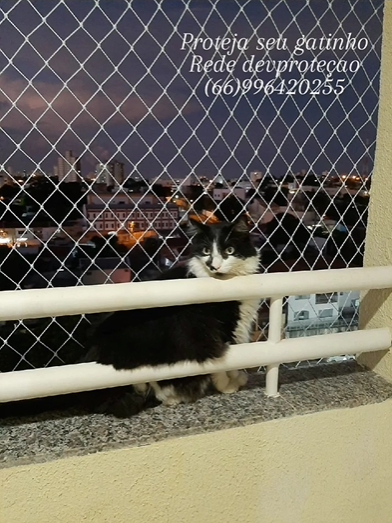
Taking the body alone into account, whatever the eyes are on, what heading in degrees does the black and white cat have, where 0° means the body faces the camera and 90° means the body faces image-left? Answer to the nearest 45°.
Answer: approximately 270°

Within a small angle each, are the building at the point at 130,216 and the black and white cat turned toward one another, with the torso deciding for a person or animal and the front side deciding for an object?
no

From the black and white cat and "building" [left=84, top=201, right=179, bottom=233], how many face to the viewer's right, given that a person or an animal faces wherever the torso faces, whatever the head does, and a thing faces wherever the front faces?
1

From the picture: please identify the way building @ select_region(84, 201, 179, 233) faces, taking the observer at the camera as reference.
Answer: facing the viewer

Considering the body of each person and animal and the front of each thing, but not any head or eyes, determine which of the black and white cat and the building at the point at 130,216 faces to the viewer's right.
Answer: the black and white cat

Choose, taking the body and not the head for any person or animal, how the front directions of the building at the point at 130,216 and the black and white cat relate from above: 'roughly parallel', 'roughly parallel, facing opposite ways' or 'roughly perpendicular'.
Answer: roughly perpendicular
